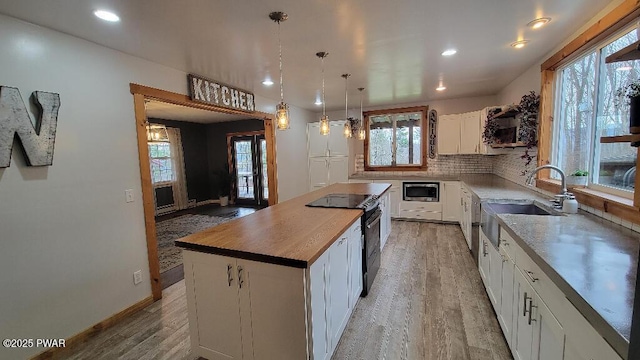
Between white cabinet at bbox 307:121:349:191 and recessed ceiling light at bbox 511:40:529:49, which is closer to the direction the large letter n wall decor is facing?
the recessed ceiling light

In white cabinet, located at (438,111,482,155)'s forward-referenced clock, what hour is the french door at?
The french door is roughly at 3 o'clock from the white cabinet.

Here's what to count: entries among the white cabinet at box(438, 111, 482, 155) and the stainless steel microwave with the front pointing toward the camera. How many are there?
2

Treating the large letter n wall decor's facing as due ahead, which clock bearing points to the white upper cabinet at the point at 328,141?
The white upper cabinet is roughly at 10 o'clock from the large letter n wall decor.

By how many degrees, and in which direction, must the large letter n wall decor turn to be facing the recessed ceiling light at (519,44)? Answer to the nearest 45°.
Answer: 0° — it already faces it

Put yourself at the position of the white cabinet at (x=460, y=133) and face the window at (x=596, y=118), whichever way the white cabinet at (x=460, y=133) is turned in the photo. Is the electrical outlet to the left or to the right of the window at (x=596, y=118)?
right

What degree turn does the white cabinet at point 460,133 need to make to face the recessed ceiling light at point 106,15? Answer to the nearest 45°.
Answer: approximately 45° to its right

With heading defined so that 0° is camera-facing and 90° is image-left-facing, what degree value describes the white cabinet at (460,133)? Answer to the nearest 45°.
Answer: approximately 0°

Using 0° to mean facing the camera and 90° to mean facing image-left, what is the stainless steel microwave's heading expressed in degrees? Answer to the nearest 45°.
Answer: approximately 0°

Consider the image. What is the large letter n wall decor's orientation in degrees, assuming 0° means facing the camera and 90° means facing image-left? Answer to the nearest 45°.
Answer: approximately 315°

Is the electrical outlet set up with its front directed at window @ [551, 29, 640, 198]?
yes
